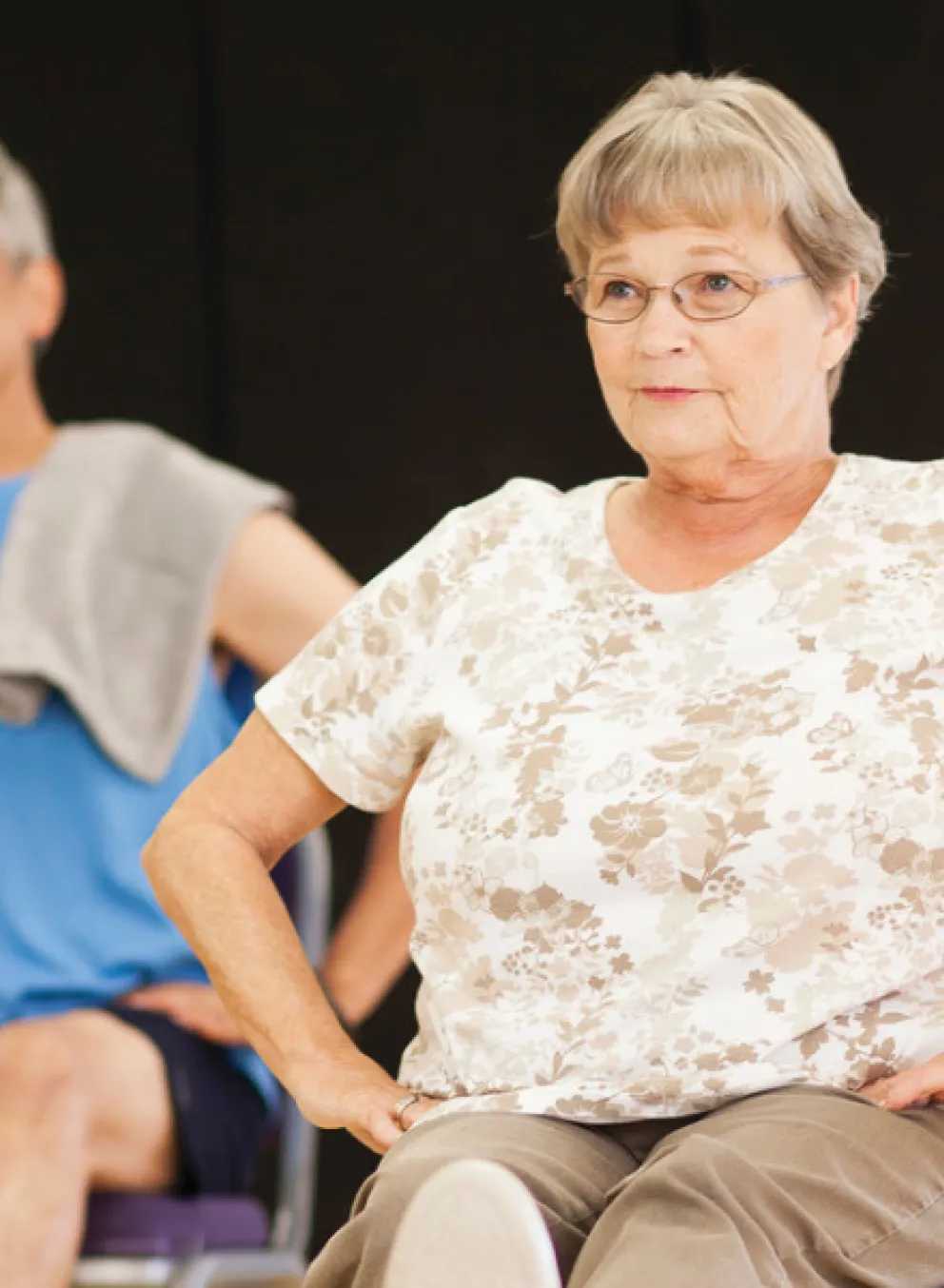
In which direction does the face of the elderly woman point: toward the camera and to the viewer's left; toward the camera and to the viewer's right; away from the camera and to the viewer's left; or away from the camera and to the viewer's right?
toward the camera and to the viewer's left

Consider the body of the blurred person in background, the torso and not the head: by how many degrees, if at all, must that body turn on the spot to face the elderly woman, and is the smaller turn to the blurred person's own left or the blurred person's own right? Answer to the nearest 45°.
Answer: approximately 90° to the blurred person's own left

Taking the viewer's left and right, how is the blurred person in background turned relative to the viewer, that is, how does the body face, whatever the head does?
facing the viewer and to the left of the viewer
